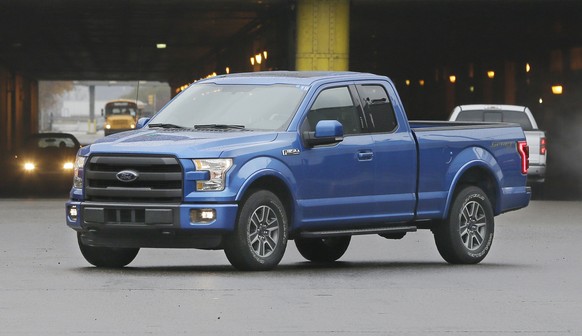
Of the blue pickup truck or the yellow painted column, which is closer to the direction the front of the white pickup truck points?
the yellow painted column

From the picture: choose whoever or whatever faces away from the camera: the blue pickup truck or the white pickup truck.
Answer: the white pickup truck

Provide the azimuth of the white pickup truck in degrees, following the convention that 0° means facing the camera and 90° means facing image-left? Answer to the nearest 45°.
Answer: approximately 180°

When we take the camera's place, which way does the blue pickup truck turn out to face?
facing the viewer and to the left of the viewer

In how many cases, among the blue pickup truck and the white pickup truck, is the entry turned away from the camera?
1

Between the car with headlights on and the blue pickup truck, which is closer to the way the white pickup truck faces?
the car with headlights on

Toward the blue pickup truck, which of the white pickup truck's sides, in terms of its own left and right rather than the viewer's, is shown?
back

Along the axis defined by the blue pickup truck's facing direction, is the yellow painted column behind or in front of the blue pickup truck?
behind

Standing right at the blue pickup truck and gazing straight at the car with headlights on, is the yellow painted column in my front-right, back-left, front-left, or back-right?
front-right

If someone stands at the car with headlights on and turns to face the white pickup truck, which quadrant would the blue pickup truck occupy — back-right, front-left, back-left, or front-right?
front-right
